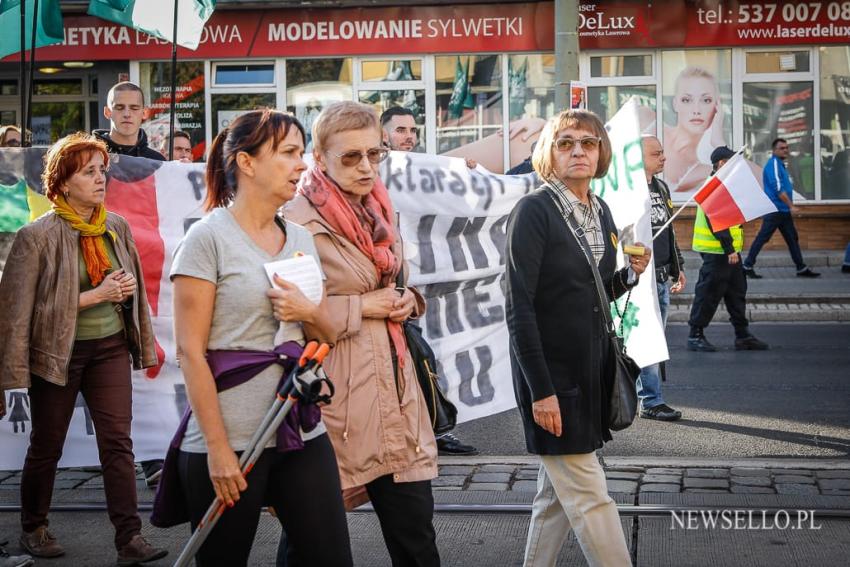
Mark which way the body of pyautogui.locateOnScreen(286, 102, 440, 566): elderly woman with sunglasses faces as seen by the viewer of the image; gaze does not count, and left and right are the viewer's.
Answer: facing the viewer and to the right of the viewer

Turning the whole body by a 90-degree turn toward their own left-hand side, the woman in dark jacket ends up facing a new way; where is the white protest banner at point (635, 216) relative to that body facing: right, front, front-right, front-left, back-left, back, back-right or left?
front-left

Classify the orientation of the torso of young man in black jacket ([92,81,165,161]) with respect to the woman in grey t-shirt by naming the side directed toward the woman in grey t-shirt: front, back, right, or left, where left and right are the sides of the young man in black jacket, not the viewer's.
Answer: front

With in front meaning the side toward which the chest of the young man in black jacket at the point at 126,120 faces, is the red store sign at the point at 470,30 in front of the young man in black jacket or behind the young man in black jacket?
behind

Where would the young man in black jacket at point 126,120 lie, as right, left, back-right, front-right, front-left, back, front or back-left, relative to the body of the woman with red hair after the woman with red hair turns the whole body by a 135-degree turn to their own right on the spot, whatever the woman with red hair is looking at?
right

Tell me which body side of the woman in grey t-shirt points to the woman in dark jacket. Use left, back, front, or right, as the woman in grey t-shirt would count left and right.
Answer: left

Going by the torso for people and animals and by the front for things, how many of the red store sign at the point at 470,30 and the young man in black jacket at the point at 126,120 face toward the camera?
2

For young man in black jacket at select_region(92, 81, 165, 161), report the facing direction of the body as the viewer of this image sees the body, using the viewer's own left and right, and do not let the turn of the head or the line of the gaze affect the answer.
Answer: facing the viewer

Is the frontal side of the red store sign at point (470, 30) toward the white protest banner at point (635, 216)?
yes

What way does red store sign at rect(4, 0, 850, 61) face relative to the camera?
toward the camera

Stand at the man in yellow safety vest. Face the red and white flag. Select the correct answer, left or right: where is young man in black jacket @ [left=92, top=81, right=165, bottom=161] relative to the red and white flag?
right

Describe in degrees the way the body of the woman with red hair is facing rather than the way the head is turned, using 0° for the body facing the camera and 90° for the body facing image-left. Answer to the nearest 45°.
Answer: approximately 315°
